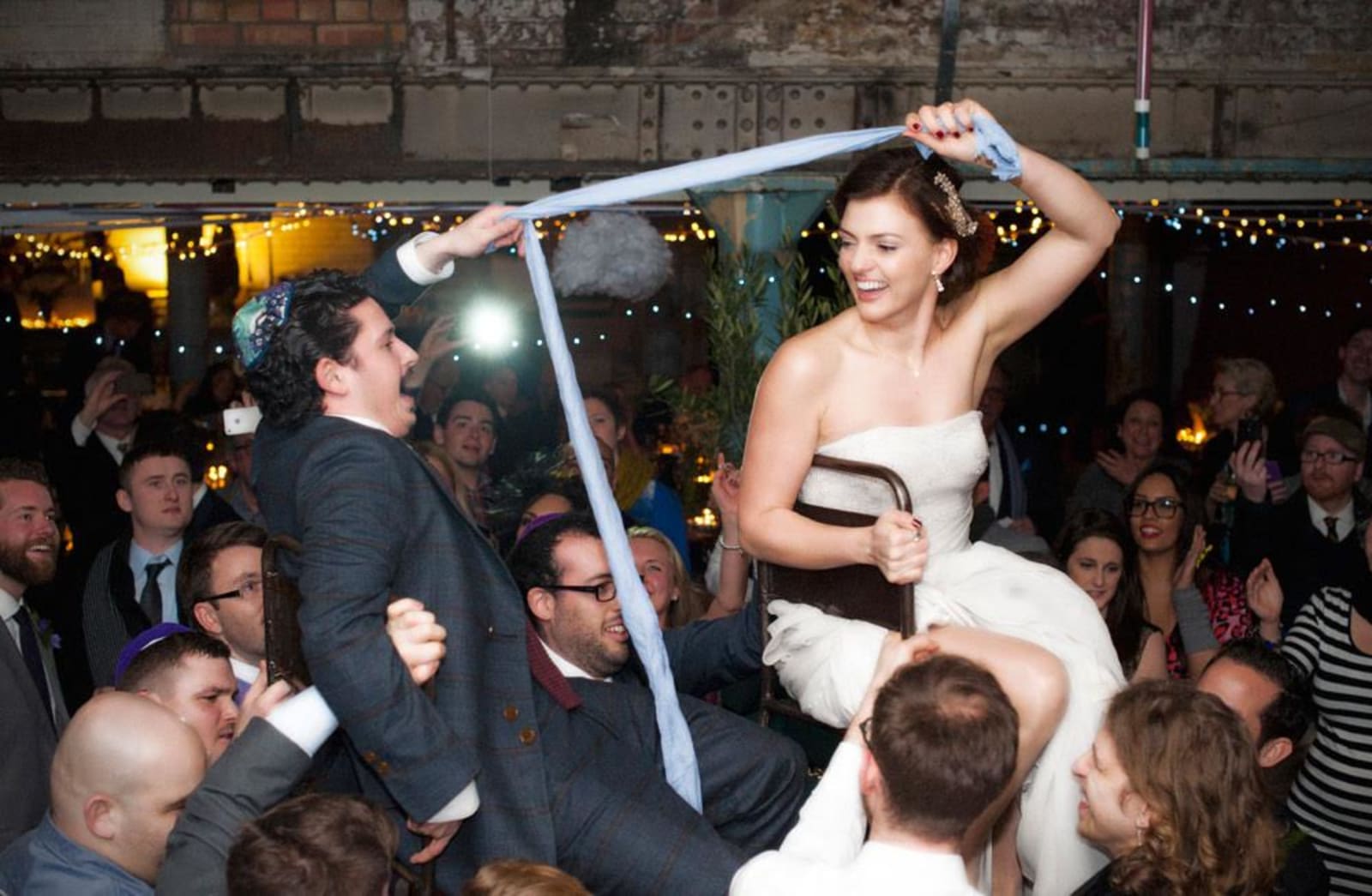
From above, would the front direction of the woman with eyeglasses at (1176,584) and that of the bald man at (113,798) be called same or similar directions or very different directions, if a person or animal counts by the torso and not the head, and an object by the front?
very different directions

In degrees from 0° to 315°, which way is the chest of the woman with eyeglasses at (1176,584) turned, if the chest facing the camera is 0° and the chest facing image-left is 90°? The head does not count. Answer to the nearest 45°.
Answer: approximately 45°

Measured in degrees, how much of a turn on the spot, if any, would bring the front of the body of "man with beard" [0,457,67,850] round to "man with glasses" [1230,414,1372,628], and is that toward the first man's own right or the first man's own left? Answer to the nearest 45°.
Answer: approximately 45° to the first man's own left
